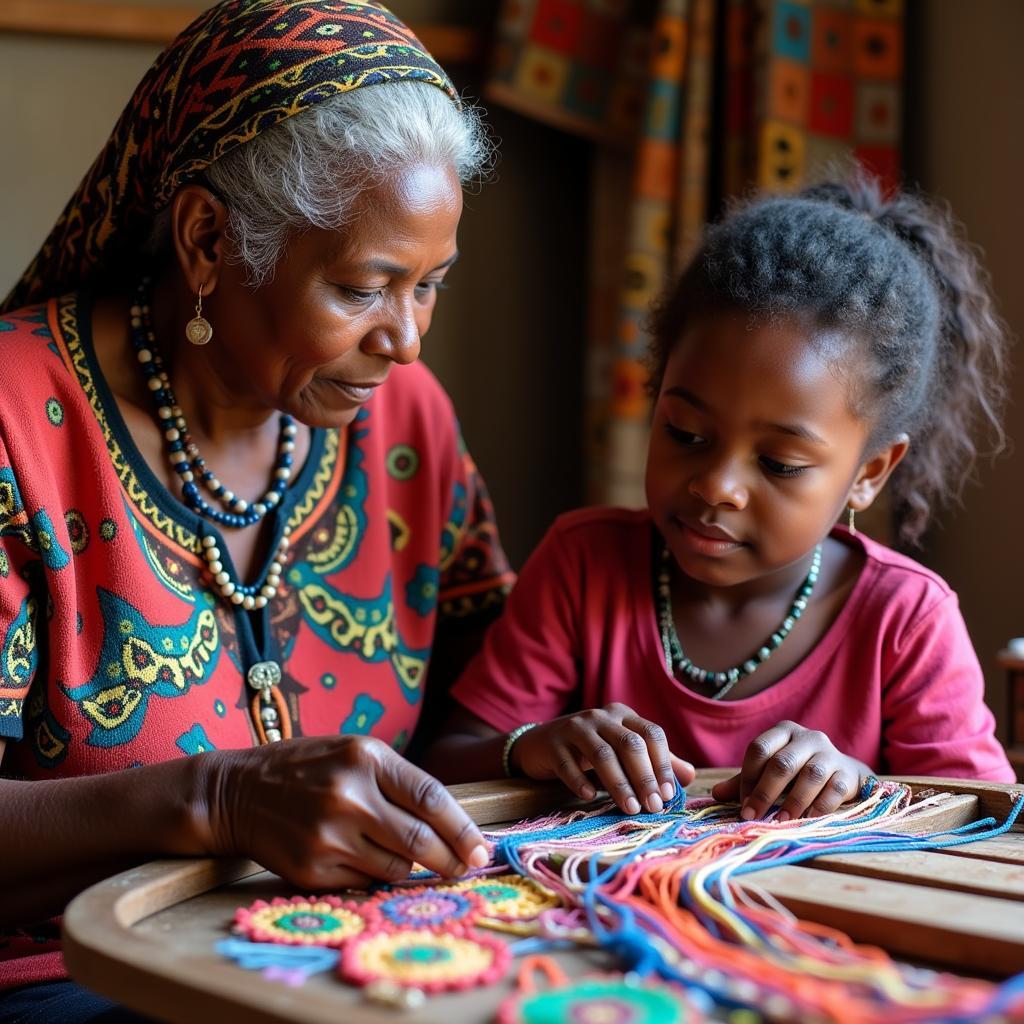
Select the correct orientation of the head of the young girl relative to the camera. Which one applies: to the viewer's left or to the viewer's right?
to the viewer's left

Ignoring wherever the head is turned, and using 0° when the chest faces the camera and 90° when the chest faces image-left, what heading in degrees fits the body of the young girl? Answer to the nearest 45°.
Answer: approximately 0°

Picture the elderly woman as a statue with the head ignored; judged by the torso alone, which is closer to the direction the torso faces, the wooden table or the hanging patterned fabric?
the wooden table

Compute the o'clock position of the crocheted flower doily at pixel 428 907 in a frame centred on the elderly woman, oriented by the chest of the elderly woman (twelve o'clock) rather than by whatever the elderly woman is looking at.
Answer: The crocheted flower doily is roughly at 1 o'clock from the elderly woman.

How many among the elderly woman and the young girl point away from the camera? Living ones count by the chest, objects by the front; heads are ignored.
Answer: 0

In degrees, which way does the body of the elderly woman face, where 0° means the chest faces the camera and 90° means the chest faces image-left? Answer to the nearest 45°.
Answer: approximately 315°
